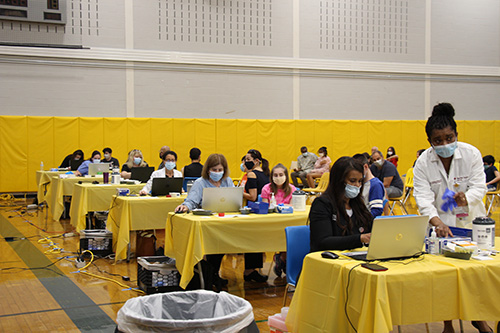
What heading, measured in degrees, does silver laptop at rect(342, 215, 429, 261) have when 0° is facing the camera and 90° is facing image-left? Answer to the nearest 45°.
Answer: approximately 135°

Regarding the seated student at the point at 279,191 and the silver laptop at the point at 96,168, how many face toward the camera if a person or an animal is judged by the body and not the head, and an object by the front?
1

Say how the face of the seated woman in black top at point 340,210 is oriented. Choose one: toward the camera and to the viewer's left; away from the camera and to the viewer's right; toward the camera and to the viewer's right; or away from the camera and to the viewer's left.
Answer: toward the camera and to the viewer's right

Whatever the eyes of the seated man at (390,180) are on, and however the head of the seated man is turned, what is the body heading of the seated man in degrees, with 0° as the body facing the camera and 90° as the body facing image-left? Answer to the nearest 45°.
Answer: approximately 45°

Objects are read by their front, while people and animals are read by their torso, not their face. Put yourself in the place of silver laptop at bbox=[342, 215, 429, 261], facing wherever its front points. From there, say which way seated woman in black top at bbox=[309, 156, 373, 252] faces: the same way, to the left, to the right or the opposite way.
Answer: the opposite way

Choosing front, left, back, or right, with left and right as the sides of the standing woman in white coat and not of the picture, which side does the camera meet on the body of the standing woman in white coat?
front

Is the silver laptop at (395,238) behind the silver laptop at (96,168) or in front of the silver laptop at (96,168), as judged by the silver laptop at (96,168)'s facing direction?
behind

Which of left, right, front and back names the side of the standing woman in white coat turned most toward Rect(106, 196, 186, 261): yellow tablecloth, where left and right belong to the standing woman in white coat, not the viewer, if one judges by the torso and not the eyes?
right

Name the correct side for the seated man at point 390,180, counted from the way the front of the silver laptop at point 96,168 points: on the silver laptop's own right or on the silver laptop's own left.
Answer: on the silver laptop's own right

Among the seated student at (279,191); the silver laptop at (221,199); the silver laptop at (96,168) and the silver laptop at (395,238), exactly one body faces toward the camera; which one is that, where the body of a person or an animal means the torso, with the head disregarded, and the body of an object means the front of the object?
the seated student

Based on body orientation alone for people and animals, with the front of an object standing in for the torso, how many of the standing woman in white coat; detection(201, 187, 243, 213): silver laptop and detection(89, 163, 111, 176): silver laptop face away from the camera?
2

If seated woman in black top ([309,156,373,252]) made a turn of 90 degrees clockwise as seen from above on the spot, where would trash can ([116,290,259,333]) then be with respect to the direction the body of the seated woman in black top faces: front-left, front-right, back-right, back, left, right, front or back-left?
front

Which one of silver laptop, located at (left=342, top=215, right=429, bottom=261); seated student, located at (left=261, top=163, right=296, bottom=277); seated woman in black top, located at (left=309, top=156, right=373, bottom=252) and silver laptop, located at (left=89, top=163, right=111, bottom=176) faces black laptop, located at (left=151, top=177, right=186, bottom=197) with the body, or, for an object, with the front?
silver laptop, located at (left=342, top=215, right=429, bottom=261)

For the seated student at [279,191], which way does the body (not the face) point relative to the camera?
toward the camera

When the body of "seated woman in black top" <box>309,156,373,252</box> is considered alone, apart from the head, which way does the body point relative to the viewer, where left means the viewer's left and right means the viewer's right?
facing the viewer and to the right of the viewer

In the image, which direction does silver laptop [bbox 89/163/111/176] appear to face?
away from the camera

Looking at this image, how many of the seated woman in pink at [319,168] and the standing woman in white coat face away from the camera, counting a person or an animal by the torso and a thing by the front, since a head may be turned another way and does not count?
0

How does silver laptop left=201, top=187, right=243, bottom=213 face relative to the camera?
away from the camera
